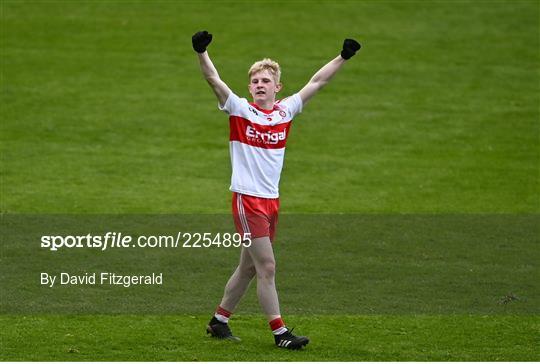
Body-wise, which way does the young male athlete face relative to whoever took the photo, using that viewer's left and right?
facing the viewer and to the right of the viewer
